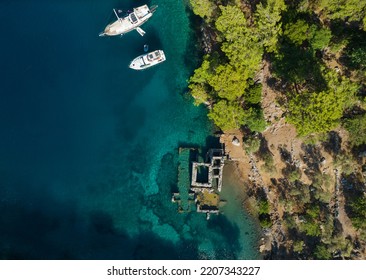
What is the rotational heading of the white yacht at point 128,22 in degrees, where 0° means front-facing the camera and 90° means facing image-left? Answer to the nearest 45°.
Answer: approximately 45°
